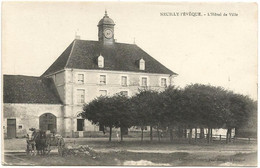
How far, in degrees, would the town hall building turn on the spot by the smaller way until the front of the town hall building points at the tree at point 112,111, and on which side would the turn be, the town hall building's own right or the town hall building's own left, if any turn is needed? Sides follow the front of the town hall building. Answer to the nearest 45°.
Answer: approximately 45° to the town hall building's own right

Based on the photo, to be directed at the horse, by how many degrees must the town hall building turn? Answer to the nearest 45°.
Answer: approximately 45° to its right

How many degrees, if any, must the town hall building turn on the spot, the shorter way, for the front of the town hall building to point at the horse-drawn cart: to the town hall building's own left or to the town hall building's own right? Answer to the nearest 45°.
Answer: approximately 45° to the town hall building's own right

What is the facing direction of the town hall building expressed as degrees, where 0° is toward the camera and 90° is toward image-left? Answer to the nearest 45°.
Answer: approximately 315°
